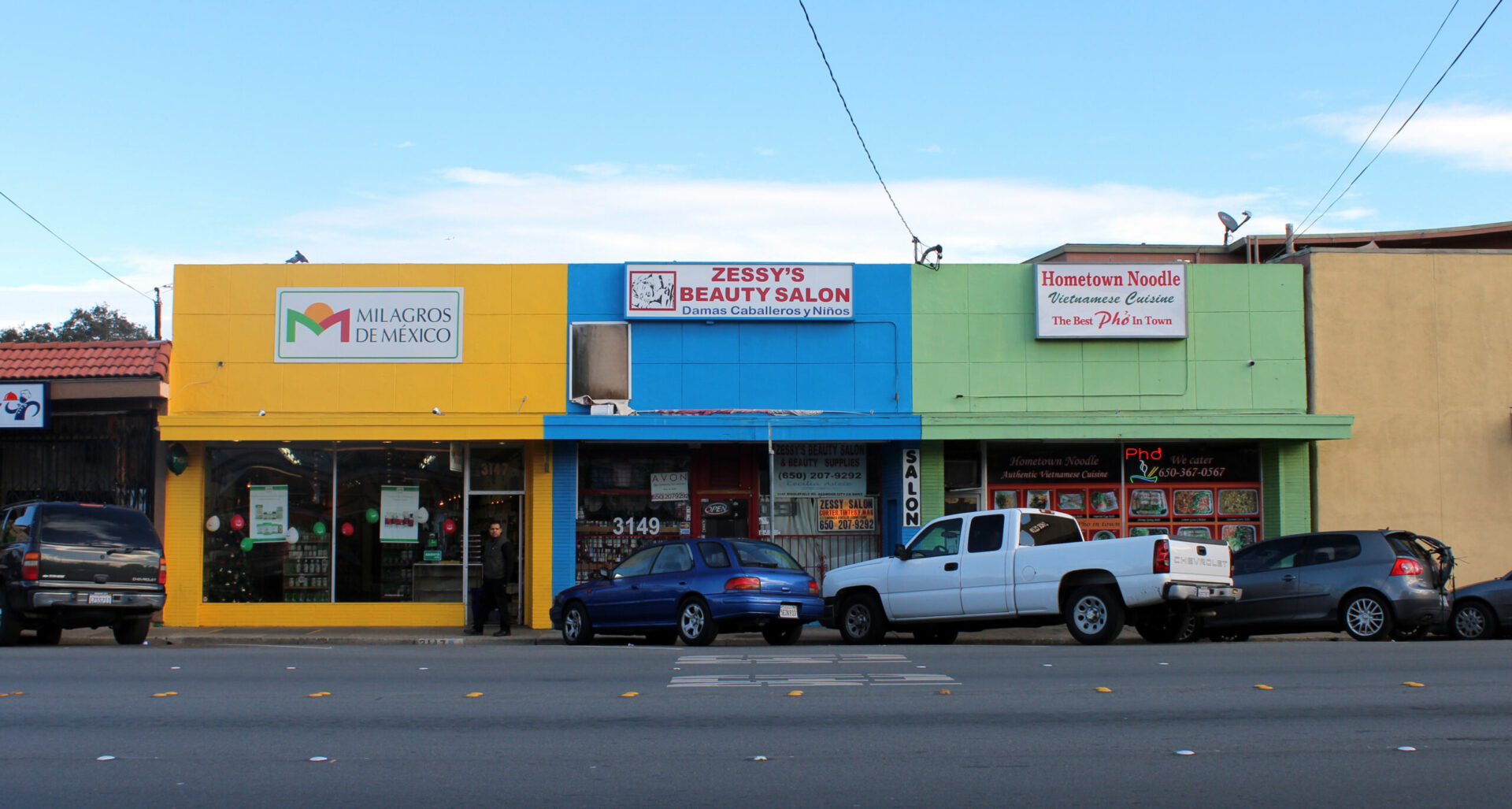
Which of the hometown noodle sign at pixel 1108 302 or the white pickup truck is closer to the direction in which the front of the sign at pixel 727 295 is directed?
the white pickup truck

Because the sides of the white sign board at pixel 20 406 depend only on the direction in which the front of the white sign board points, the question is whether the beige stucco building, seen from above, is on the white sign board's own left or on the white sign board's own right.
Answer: on the white sign board's own left

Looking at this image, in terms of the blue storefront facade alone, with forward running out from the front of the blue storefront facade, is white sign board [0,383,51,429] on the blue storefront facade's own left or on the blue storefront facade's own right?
on the blue storefront facade's own right

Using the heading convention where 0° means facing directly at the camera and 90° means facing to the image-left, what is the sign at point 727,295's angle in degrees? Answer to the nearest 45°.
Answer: approximately 0°

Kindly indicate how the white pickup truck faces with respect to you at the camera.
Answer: facing away from the viewer and to the left of the viewer

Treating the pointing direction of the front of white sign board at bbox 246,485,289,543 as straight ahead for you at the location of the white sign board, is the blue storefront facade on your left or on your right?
on your left

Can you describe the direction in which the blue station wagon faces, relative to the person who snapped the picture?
facing away from the viewer and to the left of the viewer

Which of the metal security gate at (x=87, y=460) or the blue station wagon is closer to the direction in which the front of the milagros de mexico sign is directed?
the blue station wagon

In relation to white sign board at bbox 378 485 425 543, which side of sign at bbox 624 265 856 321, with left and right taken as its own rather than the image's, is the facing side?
right

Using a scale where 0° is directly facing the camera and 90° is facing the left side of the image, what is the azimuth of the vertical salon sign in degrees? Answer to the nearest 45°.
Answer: approximately 0°

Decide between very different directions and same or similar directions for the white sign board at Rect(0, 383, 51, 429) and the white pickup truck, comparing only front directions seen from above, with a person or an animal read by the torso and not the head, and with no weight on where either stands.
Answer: very different directions
